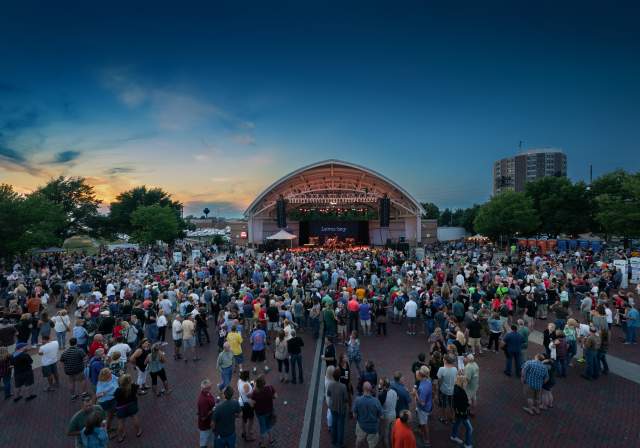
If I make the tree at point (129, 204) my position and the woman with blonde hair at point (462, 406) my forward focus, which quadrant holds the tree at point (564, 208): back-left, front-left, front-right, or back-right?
front-left

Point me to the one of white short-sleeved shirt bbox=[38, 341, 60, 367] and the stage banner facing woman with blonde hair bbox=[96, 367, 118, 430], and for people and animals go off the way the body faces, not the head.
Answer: the stage banner

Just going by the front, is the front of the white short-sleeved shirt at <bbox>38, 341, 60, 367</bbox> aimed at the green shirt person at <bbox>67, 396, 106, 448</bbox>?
no

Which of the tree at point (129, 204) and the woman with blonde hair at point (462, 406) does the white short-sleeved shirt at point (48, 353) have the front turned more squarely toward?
the tree

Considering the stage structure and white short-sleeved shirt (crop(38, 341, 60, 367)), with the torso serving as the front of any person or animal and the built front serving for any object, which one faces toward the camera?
the stage structure

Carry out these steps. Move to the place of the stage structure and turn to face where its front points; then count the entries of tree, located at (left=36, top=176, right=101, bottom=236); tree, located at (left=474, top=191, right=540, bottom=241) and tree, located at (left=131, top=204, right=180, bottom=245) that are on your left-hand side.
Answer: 1

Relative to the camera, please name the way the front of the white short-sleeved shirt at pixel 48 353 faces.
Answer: away from the camera

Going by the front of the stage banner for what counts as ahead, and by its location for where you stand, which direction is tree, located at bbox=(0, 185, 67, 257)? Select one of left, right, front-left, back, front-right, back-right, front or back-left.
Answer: front-right

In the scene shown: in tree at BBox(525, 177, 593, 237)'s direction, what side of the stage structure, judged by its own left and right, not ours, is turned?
left

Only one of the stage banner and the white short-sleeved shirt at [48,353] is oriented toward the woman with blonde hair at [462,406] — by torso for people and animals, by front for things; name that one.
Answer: the stage banner

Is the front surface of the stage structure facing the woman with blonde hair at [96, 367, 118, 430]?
yes

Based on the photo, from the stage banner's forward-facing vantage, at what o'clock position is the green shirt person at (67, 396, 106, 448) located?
The green shirt person is roughly at 12 o'clock from the stage banner.

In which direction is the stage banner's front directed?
toward the camera

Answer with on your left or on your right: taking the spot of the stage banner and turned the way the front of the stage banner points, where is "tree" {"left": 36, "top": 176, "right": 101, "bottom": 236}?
on your right

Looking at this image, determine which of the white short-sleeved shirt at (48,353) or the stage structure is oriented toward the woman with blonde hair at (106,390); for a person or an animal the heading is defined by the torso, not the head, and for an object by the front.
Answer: the stage structure

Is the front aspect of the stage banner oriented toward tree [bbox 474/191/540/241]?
no

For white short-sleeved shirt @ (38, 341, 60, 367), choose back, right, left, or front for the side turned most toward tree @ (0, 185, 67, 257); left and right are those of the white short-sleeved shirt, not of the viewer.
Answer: front

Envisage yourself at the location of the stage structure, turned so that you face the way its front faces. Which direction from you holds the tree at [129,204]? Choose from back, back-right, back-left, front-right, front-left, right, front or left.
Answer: right

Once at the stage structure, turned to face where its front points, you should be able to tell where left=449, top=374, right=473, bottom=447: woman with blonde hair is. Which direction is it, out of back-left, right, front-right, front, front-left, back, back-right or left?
front
